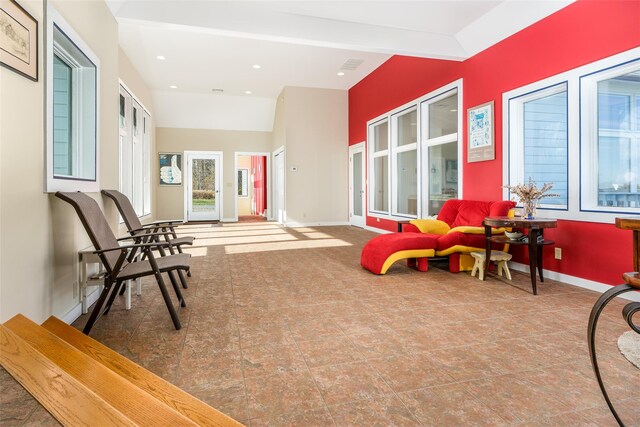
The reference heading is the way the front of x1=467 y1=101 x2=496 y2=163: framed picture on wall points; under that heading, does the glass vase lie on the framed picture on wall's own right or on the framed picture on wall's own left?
on the framed picture on wall's own left

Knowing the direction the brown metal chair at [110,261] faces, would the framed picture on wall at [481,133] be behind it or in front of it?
in front

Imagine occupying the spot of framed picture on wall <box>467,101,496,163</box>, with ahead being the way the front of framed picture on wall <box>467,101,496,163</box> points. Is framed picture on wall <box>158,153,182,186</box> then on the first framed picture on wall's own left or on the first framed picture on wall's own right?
on the first framed picture on wall's own right

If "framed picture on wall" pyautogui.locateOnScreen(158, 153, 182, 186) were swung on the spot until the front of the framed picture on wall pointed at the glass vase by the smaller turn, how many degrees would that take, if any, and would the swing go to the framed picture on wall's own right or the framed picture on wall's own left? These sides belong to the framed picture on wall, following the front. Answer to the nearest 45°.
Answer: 0° — it already faces it

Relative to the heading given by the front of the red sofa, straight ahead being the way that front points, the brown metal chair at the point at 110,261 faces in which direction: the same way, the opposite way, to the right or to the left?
the opposite way

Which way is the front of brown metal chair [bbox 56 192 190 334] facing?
to the viewer's right

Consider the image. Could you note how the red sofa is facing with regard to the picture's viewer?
facing the viewer and to the left of the viewer

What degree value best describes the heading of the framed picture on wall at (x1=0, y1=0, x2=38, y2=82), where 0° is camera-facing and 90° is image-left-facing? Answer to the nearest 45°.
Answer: approximately 315°

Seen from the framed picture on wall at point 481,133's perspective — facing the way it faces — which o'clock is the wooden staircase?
The wooden staircase is roughly at 11 o'clock from the framed picture on wall.

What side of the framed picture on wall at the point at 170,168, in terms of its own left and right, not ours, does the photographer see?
front

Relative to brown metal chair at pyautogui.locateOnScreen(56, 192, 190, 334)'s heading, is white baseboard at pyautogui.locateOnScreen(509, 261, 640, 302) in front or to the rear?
in front

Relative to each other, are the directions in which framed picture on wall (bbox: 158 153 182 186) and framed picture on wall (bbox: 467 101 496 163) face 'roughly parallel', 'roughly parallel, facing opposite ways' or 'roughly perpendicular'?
roughly perpendicular

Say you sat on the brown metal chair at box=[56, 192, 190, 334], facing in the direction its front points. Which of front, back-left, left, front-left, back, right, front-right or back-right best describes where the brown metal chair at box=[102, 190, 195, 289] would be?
left

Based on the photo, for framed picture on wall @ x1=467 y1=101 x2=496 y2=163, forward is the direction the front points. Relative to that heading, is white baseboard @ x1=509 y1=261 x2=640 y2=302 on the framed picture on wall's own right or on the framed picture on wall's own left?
on the framed picture on wall's own left
